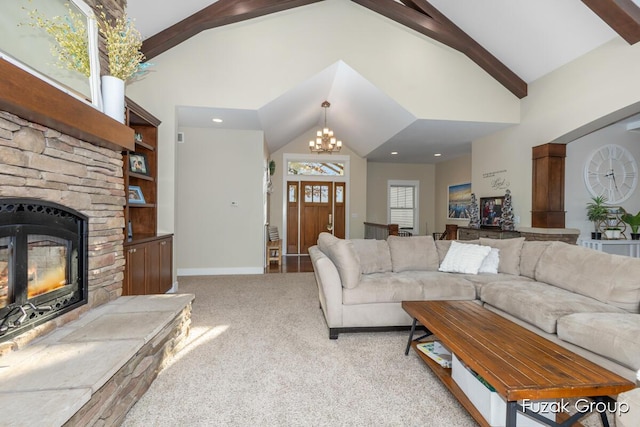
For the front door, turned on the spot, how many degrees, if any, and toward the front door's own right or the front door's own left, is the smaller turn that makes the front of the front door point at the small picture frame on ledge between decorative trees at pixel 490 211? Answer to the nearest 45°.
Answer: approximately 45° to the front door's own left

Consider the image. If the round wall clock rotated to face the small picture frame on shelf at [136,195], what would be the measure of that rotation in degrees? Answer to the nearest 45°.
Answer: approximately 45° to its right

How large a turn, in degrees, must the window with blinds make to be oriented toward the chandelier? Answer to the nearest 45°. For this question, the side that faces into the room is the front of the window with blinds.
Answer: approximately 45° to its right

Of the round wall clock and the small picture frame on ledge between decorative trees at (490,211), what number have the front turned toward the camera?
2

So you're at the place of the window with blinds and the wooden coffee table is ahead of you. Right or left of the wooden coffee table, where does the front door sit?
right

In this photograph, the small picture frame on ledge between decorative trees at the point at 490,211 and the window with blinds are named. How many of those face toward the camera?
2

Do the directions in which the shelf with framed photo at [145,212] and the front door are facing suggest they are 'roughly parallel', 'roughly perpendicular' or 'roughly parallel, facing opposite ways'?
roughly perpendicular

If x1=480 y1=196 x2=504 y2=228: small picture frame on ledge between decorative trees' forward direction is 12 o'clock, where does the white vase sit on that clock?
The white vase is roughly at 1 o'clock from the small picture frame on ledge between decorative trees.
